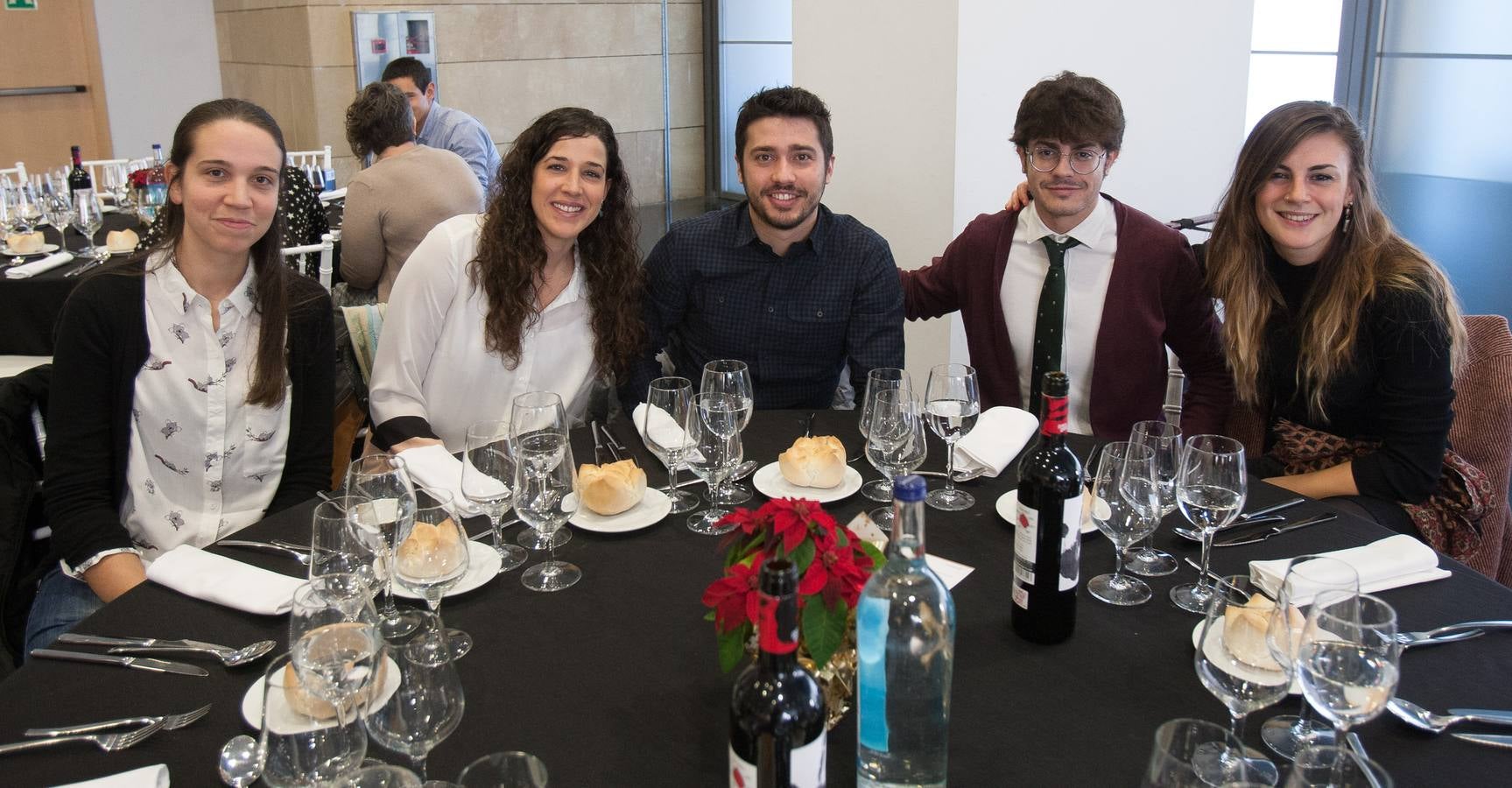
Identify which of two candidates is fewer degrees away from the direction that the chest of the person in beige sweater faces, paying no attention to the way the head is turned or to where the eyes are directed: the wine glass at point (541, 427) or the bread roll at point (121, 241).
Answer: the bread roll

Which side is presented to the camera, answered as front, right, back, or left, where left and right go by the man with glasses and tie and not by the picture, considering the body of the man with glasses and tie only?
front

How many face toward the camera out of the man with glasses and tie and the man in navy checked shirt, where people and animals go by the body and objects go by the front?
2

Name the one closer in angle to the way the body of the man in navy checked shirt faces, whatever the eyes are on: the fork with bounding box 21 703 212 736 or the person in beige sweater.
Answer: the fork

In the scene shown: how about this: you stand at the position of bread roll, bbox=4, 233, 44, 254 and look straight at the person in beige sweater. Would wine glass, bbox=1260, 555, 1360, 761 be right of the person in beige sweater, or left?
right

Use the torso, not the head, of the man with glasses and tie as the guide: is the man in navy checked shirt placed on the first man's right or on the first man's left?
on the first man's right

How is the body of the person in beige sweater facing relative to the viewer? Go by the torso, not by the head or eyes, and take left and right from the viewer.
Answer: facing away from the viewer and to the left of the viewer

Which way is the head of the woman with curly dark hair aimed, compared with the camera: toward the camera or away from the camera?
toward the camera

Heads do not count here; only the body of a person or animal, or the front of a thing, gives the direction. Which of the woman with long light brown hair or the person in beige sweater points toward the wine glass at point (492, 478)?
the woman with long light brown hair

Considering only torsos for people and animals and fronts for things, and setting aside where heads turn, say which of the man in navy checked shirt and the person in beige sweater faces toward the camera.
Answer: the man in navy checked shirt

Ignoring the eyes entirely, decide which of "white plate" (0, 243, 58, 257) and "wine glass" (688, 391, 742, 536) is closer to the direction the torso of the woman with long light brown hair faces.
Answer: the wine glass

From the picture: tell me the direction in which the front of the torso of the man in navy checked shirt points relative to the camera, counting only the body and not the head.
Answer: toward the camera

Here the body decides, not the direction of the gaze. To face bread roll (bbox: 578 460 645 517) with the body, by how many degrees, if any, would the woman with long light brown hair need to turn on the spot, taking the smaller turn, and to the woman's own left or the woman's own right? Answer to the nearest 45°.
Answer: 0° — they already face it

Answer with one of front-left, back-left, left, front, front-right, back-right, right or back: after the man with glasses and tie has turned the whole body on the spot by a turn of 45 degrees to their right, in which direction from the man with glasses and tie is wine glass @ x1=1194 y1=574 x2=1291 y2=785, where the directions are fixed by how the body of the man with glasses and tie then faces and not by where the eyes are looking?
front-left
